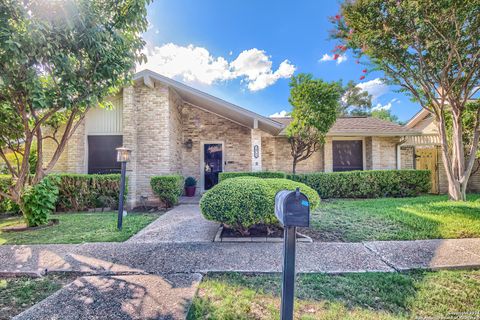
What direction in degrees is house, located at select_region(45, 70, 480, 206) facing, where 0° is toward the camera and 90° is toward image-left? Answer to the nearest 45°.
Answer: approximately 0°

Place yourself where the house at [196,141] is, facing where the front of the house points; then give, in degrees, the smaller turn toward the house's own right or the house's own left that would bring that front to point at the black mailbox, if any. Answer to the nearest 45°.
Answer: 0° — it already faces it

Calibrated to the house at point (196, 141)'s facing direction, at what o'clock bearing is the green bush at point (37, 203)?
The green bush is roughly at 1 o'clock from the house.

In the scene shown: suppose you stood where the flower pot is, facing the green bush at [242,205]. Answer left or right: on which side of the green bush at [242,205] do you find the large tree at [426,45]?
left

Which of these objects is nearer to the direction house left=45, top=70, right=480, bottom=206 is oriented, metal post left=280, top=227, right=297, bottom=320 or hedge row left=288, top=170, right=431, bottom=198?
the metal post

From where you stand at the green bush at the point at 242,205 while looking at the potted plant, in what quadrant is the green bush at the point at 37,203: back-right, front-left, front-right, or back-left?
front-left

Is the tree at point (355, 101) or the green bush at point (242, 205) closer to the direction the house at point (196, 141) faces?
the green bush

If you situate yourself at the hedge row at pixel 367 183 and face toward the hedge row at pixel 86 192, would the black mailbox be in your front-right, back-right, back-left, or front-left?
front-left

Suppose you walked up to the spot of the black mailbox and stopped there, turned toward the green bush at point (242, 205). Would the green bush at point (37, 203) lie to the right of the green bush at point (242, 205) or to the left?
left

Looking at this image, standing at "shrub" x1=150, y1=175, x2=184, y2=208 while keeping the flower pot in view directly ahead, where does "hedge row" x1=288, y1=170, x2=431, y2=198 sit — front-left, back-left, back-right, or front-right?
front-right

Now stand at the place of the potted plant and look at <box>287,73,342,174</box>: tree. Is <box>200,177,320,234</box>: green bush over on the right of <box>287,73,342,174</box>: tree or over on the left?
right

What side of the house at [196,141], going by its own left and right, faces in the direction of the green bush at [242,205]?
front
